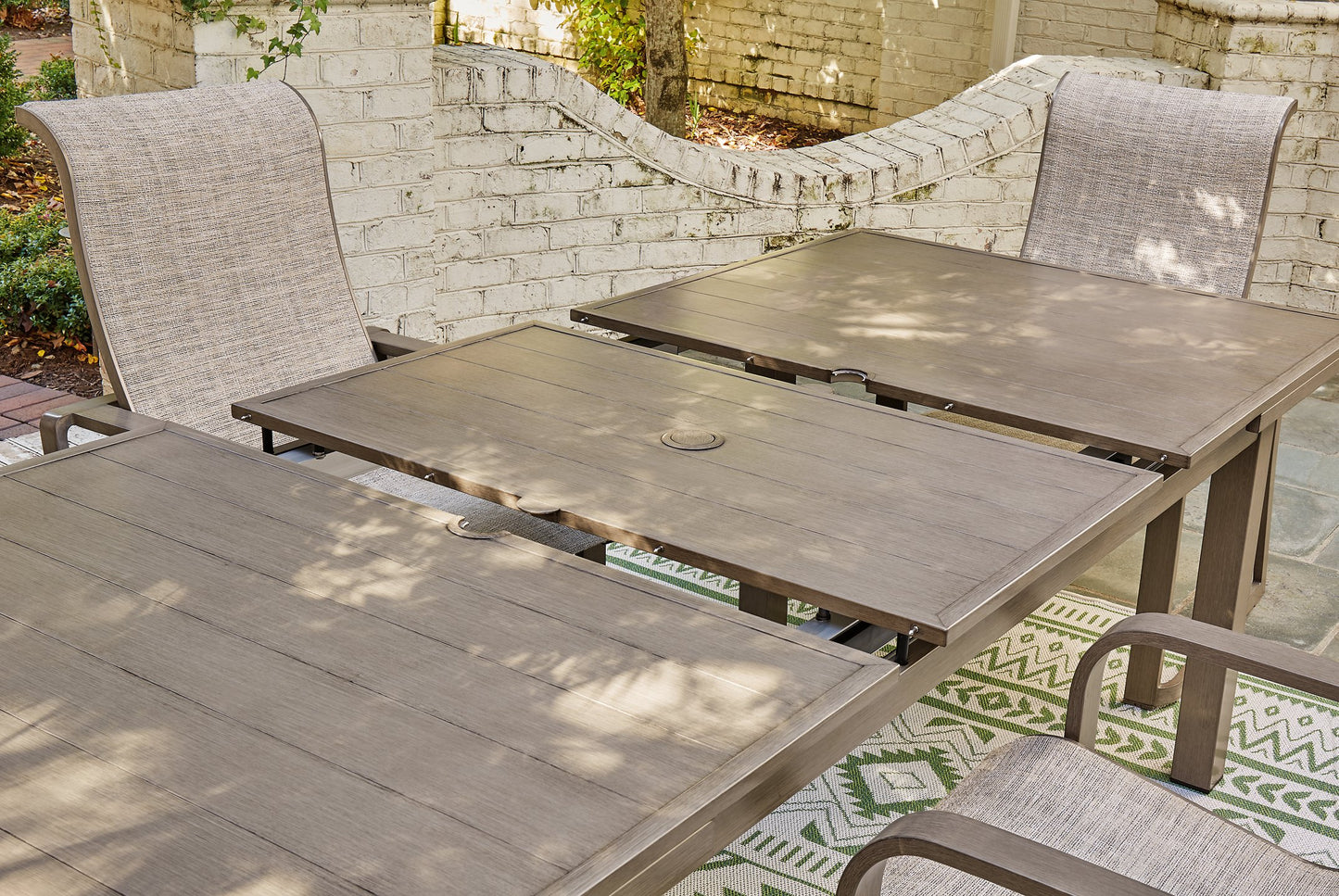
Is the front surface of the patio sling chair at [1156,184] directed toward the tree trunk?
no

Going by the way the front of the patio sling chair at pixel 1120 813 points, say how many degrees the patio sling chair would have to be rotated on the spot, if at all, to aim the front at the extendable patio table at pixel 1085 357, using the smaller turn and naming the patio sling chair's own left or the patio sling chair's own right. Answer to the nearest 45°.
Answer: approximately 45° to the patio sling chair's own right

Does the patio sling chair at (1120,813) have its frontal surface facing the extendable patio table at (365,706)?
yes

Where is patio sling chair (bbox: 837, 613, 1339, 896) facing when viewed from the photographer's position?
facing away from the viewer and to the left of the viewer

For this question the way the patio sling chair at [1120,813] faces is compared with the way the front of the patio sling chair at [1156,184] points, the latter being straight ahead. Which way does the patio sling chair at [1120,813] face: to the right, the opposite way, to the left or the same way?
to the right

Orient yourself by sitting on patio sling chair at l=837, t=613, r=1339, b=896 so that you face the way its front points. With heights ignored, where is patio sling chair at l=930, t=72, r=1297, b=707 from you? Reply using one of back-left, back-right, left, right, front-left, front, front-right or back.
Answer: front-right

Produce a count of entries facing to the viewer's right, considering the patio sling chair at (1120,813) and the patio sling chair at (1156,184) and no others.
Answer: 0

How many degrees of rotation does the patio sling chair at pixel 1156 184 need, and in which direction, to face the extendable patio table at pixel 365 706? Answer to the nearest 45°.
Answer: approximately 45° to its left

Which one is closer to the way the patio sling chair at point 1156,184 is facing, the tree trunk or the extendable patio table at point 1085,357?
the extendable patio table

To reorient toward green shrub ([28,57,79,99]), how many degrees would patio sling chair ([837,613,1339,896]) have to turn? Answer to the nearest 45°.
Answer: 0° — it already faces it

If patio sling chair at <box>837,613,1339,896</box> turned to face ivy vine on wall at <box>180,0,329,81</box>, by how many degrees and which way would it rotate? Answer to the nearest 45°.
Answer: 0° — it already faces it

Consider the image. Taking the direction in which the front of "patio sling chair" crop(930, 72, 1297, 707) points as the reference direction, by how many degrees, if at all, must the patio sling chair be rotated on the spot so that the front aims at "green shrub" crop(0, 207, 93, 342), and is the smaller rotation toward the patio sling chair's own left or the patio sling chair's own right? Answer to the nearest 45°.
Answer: approximately 45° to the patio sling chair's own right

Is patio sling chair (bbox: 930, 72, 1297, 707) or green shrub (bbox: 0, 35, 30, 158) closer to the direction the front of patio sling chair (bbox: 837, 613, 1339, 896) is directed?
the green shrub
